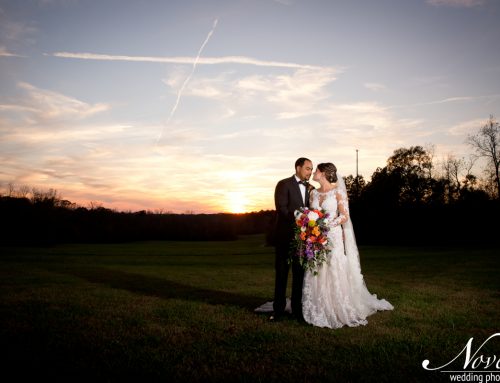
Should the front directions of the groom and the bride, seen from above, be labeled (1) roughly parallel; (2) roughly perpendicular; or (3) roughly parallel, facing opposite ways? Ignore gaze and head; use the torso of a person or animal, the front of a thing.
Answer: roughly perpendicular

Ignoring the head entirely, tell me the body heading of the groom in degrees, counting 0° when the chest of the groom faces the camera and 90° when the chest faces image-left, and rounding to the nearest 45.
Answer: approximately 315°

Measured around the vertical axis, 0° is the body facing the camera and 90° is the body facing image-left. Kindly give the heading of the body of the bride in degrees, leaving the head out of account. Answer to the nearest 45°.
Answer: approximately 45°
